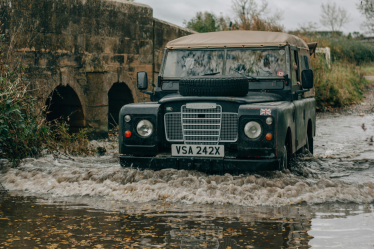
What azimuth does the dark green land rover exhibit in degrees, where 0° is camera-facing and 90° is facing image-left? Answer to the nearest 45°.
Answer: approximately 0°

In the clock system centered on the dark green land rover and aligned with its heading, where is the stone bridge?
The stone bridge is roughly at 5 o'clock from the dark green land rover.

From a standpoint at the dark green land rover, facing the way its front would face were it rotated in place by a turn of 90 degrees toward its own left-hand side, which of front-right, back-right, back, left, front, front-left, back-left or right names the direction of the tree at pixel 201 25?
left
